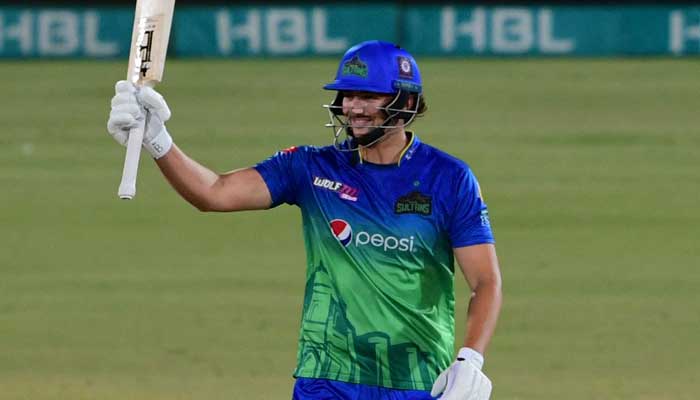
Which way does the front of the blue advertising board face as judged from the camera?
facing the viewer

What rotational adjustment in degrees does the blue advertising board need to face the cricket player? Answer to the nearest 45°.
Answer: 0° — it already faces them
